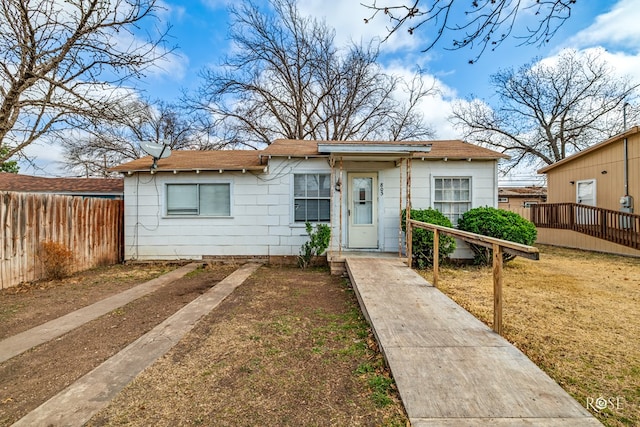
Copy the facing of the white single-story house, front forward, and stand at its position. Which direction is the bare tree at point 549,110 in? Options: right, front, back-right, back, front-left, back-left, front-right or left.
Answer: back-left

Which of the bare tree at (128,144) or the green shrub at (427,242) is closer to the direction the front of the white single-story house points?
the green shrub

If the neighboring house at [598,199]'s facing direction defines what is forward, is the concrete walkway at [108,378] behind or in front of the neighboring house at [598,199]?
in front

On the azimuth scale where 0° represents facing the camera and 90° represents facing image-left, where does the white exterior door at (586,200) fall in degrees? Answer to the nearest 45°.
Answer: approximately 45°

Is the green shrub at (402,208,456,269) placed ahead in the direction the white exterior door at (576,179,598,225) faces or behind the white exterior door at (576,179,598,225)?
ahead

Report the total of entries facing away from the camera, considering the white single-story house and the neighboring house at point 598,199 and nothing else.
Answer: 0

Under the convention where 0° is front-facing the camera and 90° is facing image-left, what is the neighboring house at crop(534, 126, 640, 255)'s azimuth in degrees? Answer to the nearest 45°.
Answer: approximately 45°

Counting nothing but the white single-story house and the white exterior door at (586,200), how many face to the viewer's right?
0

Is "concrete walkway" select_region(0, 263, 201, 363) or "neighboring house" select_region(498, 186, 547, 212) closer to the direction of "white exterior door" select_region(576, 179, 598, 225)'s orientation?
the concrete walkway

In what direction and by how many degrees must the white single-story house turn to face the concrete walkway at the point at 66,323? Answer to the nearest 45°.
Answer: approximately 45° to its right
